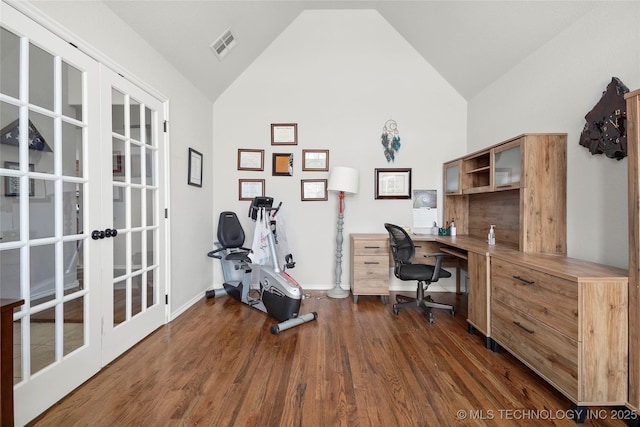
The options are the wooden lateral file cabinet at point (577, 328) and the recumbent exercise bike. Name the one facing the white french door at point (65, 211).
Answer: the wooden lateral file cabinet

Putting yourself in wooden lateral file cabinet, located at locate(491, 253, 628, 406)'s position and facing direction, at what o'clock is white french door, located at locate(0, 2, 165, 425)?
The white french door is roughly at 12 o'clock from the wooden lateral file cabinet.

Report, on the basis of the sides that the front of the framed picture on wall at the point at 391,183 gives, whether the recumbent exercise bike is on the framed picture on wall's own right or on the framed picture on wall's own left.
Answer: on the framed picture on wall's own right

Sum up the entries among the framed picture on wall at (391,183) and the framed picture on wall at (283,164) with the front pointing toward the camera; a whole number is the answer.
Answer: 2

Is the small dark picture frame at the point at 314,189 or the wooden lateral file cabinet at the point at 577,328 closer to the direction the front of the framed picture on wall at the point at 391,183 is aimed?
the wooden lateral file cabinet

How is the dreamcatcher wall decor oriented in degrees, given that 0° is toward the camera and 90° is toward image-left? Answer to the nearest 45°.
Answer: approximately 0°
